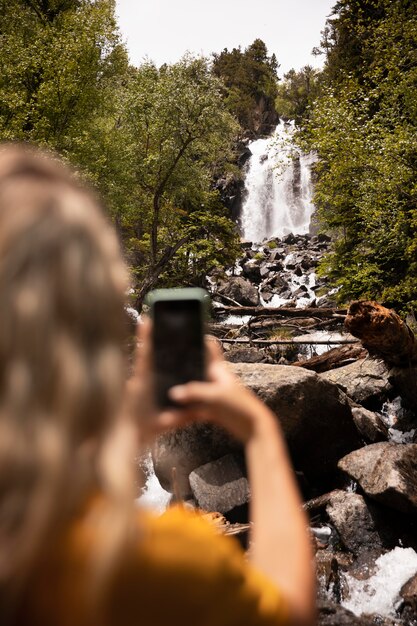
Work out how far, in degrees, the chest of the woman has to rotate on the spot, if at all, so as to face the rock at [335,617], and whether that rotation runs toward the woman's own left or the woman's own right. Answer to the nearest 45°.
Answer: approximately 45° to the woman's own right

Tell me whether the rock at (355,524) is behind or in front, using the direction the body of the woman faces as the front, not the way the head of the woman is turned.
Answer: in front

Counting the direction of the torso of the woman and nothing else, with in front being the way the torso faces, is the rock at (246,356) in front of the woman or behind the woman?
in front

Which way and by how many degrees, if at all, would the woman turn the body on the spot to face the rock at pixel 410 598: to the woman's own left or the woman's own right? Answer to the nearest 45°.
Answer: approximately 45° to the woman's own right

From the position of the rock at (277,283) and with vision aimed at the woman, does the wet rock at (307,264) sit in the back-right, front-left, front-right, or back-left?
back-left

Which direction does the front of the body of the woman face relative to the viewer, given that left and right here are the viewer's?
facing away from the viewer

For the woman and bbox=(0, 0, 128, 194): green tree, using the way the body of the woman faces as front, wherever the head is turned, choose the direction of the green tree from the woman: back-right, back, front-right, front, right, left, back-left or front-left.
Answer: front

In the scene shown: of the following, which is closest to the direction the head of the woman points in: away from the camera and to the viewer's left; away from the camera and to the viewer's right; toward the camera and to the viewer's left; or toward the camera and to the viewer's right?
away from the camera and to the viewer's right

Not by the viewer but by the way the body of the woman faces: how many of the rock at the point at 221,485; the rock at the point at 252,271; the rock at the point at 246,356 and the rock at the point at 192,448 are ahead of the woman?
4

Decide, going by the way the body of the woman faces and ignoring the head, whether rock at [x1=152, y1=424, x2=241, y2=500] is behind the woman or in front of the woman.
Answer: in front

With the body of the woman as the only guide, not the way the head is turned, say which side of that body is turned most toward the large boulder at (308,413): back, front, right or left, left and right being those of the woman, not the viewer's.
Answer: front

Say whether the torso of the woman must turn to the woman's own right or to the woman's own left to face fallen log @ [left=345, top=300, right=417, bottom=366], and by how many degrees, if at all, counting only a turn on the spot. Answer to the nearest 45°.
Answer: approximately 45° to the woman's own right

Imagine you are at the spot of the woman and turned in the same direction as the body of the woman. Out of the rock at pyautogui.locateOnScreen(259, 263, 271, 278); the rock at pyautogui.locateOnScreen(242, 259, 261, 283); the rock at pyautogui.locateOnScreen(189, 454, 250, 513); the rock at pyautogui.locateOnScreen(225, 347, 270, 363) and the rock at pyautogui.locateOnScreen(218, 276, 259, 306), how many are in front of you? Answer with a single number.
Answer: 5

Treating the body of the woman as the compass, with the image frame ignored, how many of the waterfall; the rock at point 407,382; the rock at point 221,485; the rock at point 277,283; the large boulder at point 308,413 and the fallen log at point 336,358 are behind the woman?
0

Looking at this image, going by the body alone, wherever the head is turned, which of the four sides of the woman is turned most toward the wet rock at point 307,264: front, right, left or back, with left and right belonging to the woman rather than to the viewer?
front

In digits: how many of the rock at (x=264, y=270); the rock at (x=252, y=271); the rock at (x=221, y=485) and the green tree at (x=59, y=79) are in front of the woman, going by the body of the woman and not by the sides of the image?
4

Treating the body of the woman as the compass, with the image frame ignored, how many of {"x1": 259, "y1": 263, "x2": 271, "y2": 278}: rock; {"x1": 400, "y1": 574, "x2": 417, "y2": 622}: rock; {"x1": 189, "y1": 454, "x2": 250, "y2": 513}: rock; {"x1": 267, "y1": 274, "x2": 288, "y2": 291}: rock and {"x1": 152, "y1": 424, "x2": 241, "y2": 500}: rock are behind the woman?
0

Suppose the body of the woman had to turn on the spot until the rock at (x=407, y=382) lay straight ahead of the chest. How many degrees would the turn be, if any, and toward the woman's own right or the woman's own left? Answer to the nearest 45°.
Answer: approximately 45° to the woman's own right

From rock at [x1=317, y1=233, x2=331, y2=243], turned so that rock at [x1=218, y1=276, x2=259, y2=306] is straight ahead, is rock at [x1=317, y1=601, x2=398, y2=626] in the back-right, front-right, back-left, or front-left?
front-left

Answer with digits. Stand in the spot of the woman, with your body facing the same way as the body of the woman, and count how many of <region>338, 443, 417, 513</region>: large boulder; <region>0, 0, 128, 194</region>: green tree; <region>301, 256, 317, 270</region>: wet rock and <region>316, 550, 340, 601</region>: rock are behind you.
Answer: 0
